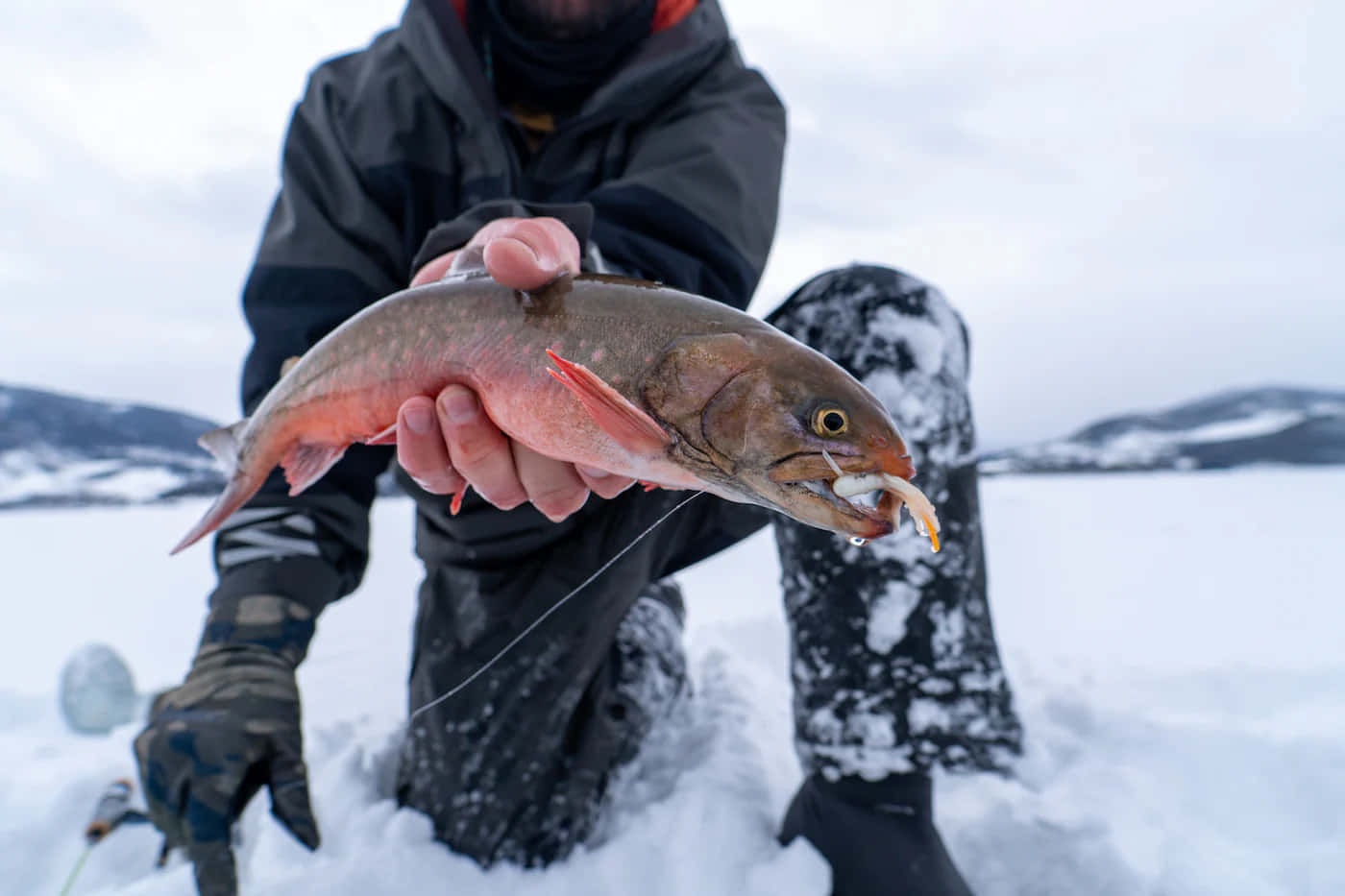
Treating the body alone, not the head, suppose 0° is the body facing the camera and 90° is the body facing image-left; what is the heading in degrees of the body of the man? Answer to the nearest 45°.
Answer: approximately 0°

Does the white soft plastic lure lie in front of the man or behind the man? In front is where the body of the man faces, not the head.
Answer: in front
